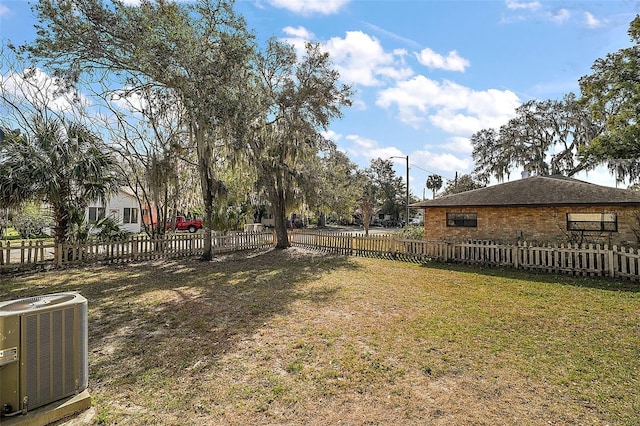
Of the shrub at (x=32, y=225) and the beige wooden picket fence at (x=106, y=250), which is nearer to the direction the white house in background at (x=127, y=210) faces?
the beige wooden picket fence

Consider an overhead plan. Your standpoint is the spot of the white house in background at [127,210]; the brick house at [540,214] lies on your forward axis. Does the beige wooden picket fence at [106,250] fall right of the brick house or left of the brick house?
right

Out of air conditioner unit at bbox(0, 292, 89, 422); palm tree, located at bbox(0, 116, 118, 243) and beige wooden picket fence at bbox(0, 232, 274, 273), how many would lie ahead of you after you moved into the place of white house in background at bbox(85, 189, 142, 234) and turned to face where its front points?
3

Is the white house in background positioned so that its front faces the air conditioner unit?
yes

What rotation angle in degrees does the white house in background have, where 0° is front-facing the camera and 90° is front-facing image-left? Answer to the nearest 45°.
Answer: approximately 0°

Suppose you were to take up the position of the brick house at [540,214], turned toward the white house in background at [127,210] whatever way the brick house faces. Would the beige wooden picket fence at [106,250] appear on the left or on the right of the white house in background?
left

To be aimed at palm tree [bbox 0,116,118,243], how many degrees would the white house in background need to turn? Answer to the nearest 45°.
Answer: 0° — it already faces it

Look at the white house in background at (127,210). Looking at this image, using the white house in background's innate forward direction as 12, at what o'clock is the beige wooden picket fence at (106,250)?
The beige wooden picket fence is roughly at 12 o'clock from the white house in background.

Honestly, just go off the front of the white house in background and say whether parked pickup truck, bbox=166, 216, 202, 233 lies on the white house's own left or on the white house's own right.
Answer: on the white house's own left
